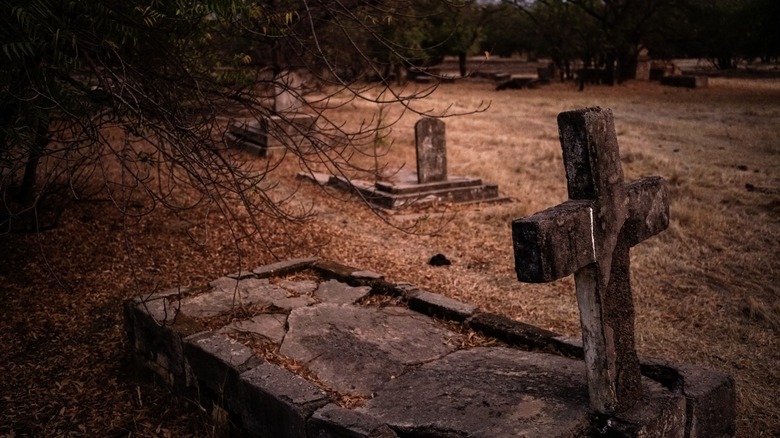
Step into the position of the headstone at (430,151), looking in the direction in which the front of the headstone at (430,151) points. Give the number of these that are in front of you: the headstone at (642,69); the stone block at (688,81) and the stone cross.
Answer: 1

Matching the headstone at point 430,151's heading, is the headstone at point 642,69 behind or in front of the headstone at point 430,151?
behind

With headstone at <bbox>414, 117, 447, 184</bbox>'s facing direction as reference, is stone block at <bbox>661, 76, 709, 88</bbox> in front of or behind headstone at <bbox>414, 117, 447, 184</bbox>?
behind

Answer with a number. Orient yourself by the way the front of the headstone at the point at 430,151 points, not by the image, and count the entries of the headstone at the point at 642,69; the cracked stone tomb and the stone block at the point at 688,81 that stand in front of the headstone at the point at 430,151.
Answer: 1

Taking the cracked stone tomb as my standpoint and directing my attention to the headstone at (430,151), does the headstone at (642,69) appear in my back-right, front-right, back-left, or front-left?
front-right

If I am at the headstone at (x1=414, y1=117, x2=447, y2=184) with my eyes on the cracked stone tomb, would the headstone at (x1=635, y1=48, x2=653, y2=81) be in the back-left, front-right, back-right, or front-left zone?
back-left

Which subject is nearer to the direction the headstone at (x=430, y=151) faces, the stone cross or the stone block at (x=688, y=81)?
the stone cross

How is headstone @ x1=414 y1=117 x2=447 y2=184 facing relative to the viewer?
toward the camera

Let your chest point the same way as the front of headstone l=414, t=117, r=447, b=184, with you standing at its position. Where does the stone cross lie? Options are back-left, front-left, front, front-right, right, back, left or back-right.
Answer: front

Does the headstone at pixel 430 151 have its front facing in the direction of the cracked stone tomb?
yes

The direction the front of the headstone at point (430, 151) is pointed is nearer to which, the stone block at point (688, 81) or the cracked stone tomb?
the cracked stone tomb
